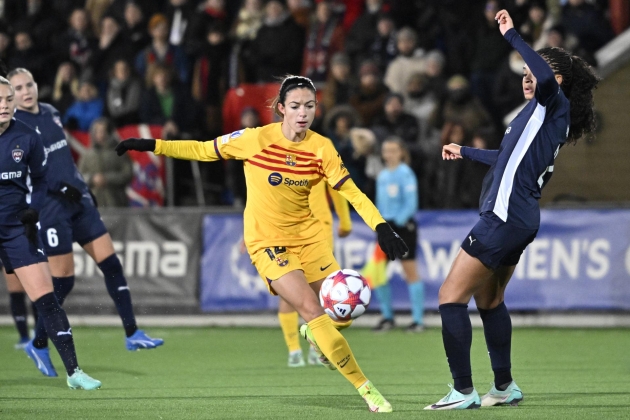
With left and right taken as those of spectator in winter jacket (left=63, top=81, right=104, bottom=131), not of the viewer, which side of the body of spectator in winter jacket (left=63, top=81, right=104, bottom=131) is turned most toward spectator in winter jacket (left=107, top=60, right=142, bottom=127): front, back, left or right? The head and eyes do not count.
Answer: left

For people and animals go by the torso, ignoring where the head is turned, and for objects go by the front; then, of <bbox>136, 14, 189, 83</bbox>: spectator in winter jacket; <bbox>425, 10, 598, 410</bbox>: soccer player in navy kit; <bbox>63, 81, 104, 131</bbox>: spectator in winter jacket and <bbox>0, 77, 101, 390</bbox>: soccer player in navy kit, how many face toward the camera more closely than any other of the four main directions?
3

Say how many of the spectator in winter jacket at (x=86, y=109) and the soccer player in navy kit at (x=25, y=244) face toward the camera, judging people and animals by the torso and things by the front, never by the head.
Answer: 2

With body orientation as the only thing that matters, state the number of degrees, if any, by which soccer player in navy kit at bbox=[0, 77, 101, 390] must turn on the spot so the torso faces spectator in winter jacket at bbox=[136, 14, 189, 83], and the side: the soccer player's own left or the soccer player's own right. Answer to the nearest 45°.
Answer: approximately 180°

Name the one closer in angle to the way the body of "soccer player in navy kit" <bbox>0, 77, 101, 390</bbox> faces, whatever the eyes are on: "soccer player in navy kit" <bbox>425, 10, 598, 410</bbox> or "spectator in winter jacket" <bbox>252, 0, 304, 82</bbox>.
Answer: the soccer player in navy kit

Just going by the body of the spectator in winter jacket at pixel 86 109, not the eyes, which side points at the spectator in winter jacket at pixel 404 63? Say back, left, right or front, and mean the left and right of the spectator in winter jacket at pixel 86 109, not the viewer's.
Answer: left

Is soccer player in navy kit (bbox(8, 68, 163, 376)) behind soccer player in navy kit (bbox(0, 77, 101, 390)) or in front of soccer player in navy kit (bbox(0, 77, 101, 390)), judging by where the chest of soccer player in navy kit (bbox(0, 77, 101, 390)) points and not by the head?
behind

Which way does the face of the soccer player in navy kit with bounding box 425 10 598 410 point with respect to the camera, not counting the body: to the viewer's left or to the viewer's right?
to the viewer's left

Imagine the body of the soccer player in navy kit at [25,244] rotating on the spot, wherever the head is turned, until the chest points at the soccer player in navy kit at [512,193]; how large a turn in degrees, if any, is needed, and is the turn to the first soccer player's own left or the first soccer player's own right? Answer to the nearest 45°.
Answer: approximately 45° to the first soccer player's own left

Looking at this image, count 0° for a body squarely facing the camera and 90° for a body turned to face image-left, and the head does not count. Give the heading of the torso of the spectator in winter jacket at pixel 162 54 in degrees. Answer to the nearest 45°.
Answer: approximately 0°

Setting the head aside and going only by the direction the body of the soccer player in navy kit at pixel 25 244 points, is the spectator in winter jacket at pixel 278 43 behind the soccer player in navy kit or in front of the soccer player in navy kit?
behind
